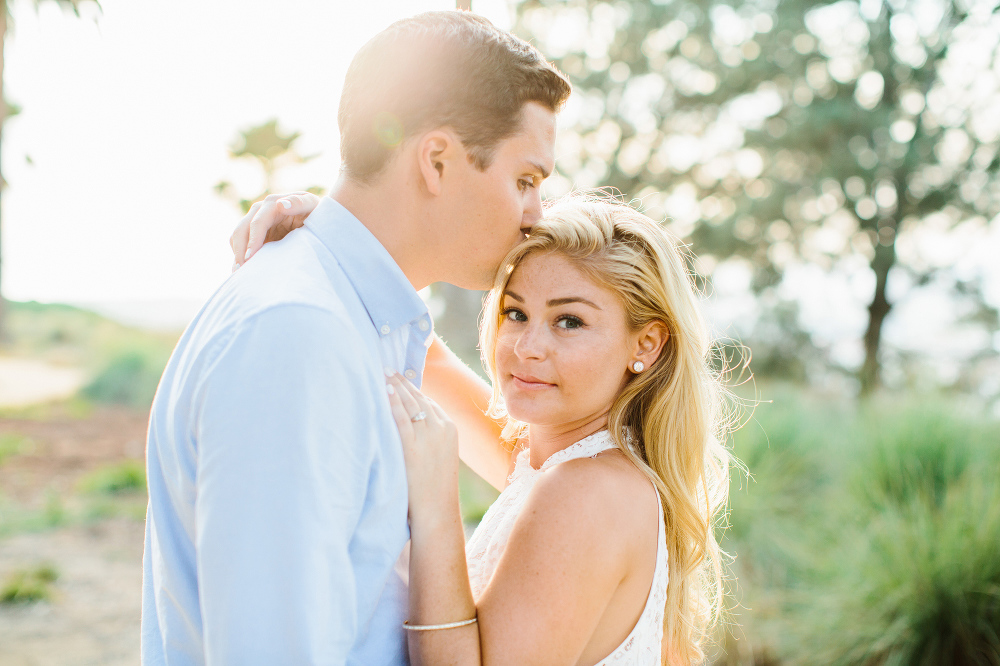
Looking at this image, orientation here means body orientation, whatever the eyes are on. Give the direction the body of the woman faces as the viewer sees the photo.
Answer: to the viewer's left

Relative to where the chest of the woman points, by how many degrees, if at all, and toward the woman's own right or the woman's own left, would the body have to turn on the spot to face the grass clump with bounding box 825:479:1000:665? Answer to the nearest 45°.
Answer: approximately 135° to the woman's own right

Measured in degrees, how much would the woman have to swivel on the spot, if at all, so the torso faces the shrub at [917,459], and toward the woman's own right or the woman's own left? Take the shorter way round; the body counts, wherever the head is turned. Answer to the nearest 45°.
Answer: approximately 135° to the woman's own right

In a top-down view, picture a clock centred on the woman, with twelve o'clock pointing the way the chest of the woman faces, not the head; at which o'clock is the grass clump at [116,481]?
The grass clump is roughly at 2 o'clock from the woman.

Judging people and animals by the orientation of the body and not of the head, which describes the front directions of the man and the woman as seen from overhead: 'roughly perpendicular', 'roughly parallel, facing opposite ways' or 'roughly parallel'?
roughly parallel, facing opposite ways

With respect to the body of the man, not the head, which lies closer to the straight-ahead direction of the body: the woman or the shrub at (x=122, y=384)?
the woman

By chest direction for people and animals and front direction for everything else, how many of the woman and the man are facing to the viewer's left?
1

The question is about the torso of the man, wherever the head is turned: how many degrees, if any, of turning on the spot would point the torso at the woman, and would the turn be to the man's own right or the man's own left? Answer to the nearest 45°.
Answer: approximately 45° to the man's own left

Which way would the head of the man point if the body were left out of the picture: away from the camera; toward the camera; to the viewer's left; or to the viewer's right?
to the viewer's right

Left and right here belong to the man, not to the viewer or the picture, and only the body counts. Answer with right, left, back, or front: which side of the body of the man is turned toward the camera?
right

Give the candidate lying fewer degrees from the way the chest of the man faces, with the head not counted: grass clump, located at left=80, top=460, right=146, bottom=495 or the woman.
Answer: the woman
